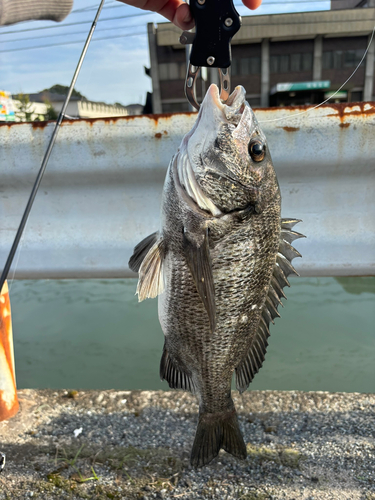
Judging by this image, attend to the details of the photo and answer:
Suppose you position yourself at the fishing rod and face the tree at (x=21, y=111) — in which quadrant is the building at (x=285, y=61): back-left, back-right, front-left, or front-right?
front-right

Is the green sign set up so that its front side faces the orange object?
yes

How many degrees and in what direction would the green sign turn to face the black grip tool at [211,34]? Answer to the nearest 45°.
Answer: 0° — it already faces it

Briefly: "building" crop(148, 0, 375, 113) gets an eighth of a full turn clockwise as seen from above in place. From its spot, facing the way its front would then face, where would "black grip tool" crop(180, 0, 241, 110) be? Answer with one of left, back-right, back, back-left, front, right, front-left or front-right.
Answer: front-left

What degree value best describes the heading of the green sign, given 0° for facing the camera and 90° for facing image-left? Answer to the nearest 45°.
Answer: approximately 0°

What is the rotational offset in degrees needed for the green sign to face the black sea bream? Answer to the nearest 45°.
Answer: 0° — it already faces it

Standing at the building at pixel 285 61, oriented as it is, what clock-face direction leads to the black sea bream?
The black sea bream is roughly at 12 o'clock from the building.

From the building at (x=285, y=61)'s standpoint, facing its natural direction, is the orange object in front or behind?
in front

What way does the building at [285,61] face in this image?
toward the camera

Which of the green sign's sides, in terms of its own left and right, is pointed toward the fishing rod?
front
